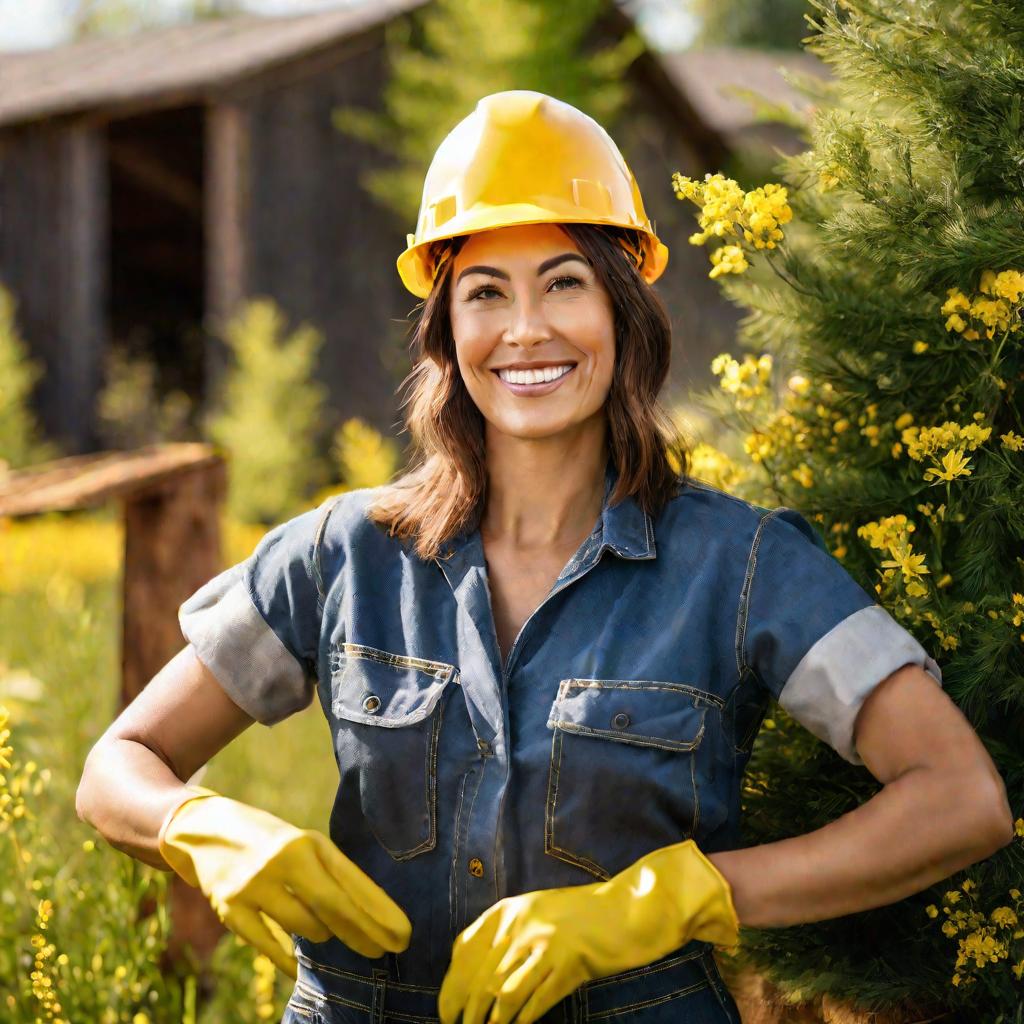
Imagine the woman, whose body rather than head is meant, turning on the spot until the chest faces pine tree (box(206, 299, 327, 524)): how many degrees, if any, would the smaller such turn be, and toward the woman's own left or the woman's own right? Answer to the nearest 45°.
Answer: approximately 180°

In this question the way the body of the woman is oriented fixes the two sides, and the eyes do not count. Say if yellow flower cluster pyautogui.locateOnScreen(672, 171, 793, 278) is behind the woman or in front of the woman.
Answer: behind

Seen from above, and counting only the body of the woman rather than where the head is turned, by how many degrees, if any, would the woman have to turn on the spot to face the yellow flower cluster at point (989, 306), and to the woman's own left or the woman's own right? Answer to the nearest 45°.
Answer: approximately 135° to the woman's own left

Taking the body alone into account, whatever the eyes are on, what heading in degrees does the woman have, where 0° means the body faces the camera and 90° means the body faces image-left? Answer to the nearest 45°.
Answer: approximately 0°

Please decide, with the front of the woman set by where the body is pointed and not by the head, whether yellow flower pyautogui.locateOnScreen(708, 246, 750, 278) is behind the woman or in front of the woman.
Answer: behind

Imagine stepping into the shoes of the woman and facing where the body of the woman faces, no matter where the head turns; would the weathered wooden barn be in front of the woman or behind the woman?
behind

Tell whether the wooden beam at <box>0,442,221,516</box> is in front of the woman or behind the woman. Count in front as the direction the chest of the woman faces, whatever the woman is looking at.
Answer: behind
